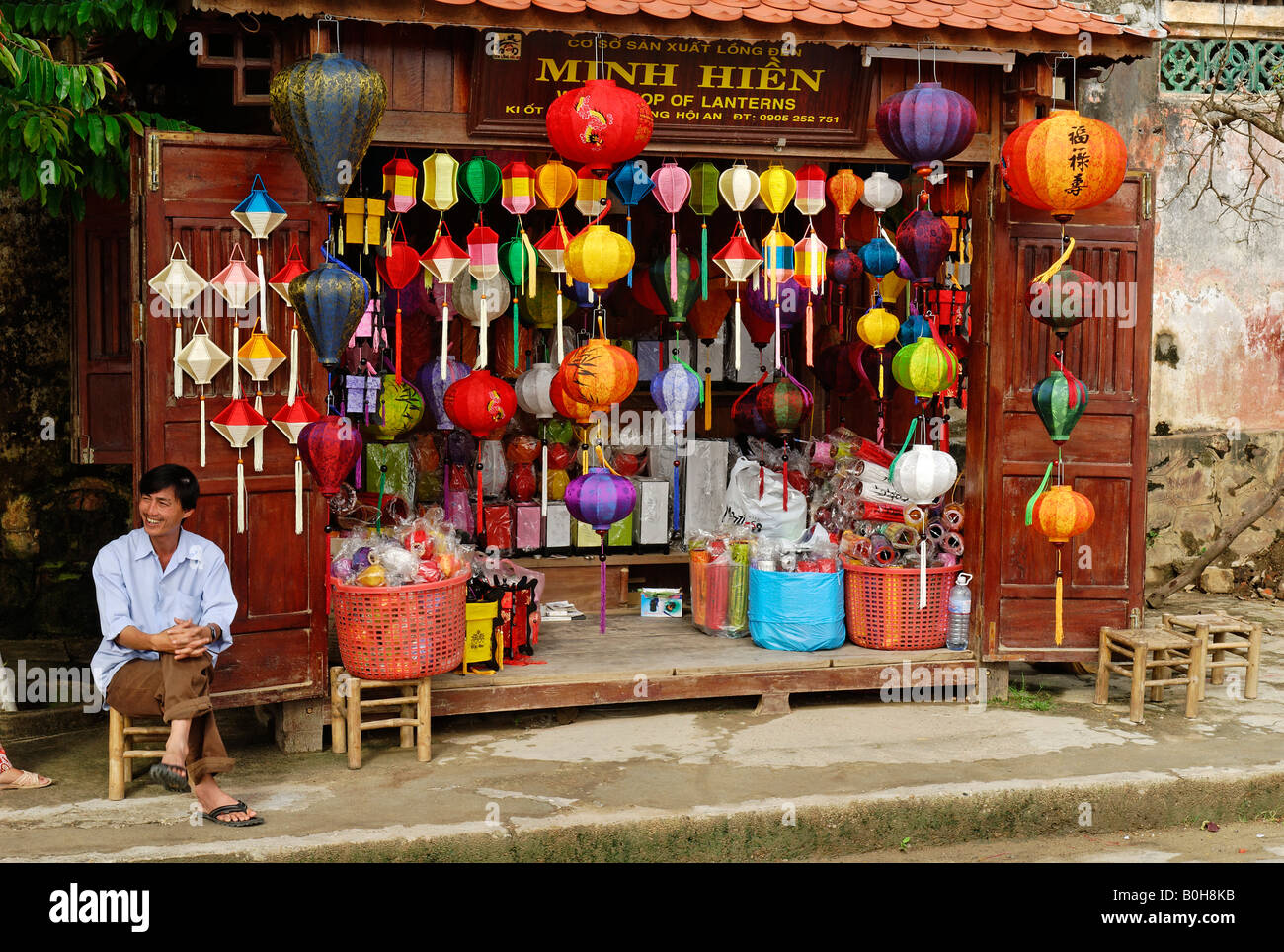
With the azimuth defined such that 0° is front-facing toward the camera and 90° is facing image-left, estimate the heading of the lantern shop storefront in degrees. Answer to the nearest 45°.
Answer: approximately 0°

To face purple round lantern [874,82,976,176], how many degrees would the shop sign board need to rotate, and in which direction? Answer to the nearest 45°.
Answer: approximately 90° to its left

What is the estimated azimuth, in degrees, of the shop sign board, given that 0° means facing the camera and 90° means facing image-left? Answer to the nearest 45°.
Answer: approximately 0°

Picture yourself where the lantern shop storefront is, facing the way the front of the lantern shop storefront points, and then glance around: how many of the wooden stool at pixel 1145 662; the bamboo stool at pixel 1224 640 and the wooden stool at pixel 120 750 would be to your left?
2

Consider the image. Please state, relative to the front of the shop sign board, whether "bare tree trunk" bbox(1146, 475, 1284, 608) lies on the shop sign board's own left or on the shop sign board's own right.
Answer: on the shop sign board's own left

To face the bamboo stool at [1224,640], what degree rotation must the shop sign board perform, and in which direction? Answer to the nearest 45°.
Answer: approximately 90° to its left

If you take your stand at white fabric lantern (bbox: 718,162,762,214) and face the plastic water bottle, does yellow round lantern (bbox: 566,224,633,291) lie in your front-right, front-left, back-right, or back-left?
back-right

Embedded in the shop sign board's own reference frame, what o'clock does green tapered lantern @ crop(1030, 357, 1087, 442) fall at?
The green tapered lantern is roughly at 9 o'clock from the shop sign board.
